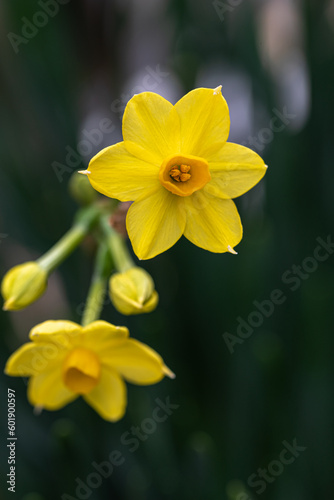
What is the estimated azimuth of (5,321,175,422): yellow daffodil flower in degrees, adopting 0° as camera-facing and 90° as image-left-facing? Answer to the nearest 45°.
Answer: approximately 0°

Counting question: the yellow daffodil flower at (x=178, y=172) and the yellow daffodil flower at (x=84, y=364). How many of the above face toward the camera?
2

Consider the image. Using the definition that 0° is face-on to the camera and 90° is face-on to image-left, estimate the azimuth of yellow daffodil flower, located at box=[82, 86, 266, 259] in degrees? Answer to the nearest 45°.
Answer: approximately 0°
